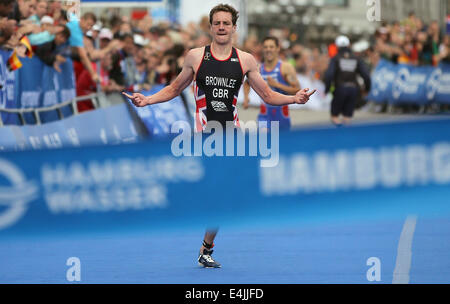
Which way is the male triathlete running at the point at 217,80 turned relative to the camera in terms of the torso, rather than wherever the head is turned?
toward the camera

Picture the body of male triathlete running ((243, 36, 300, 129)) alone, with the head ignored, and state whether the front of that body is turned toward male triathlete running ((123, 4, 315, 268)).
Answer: yes

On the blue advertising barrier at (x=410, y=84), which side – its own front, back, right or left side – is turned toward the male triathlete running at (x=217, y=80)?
front

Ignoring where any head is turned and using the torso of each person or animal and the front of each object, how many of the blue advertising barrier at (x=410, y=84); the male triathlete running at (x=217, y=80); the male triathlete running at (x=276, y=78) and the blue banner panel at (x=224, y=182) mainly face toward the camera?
4

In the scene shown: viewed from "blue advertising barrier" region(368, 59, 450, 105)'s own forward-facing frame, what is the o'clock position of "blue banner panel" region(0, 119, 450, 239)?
The blue banner panel is roughly at 12 o'clock from the blue advertising barrier.

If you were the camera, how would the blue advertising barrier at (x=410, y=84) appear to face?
facing the viewer

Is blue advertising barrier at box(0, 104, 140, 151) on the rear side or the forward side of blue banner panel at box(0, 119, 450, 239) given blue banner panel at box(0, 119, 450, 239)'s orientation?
on the rear side

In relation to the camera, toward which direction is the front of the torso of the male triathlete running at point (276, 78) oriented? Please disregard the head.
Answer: toward the camera

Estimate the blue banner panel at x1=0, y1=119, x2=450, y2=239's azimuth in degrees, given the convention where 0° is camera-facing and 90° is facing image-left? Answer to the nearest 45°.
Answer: approximately 0°

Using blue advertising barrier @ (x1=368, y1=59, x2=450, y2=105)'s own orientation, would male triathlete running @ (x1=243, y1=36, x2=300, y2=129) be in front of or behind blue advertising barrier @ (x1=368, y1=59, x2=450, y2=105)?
in front

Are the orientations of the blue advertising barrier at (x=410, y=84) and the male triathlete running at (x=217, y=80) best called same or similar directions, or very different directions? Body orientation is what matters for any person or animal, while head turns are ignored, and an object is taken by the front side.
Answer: same or similar directions

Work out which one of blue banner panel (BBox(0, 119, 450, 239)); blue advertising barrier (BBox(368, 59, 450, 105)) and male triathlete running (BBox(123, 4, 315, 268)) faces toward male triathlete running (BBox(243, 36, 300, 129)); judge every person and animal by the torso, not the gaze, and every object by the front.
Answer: the blue advertising barrier
